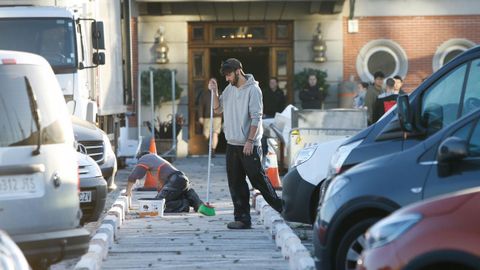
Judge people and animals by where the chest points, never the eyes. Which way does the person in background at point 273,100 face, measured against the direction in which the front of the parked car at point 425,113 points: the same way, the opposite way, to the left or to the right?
to the left

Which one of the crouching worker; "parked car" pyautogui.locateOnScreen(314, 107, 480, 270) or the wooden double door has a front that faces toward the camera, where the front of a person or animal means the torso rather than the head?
the wooden double door

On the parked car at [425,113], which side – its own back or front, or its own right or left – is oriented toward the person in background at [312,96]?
right

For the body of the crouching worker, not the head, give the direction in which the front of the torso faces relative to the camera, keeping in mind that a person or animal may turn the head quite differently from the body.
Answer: to the viewer's left

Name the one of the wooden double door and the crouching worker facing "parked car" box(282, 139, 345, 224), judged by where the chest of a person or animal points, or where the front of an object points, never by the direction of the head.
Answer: the wooden double door

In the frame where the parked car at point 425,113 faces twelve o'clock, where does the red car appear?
The red car is roughly at 9 o'clock from the parked car.

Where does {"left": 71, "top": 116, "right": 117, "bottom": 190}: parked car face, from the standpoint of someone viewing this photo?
facing the viewer and to the right of the viewer

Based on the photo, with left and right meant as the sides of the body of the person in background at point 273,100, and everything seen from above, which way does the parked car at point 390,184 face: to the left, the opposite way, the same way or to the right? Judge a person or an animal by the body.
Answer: to the right

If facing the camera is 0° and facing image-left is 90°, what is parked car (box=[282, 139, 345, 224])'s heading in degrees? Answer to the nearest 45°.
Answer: approximately 45°

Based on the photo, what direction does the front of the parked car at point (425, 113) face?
to the viewer's left

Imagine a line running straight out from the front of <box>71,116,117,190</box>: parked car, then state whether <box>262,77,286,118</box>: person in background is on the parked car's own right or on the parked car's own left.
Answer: on the parked car's own left

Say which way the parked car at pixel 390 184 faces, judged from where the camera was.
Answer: facing to the left of the viewer

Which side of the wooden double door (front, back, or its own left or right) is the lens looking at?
front

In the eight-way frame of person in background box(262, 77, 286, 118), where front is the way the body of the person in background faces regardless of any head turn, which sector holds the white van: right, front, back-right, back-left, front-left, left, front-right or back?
front

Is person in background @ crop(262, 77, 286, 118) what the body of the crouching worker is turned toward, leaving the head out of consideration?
no

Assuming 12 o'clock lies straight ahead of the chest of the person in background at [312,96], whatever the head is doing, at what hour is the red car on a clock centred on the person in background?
The red car is roughly at 12 o'clock from the person in background.

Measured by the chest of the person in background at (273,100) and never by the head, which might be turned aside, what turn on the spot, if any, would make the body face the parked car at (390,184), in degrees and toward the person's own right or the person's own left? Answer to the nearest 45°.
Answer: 0° — they already face it

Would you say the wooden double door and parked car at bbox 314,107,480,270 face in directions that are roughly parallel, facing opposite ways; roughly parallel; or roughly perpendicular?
roughly perpendicular
